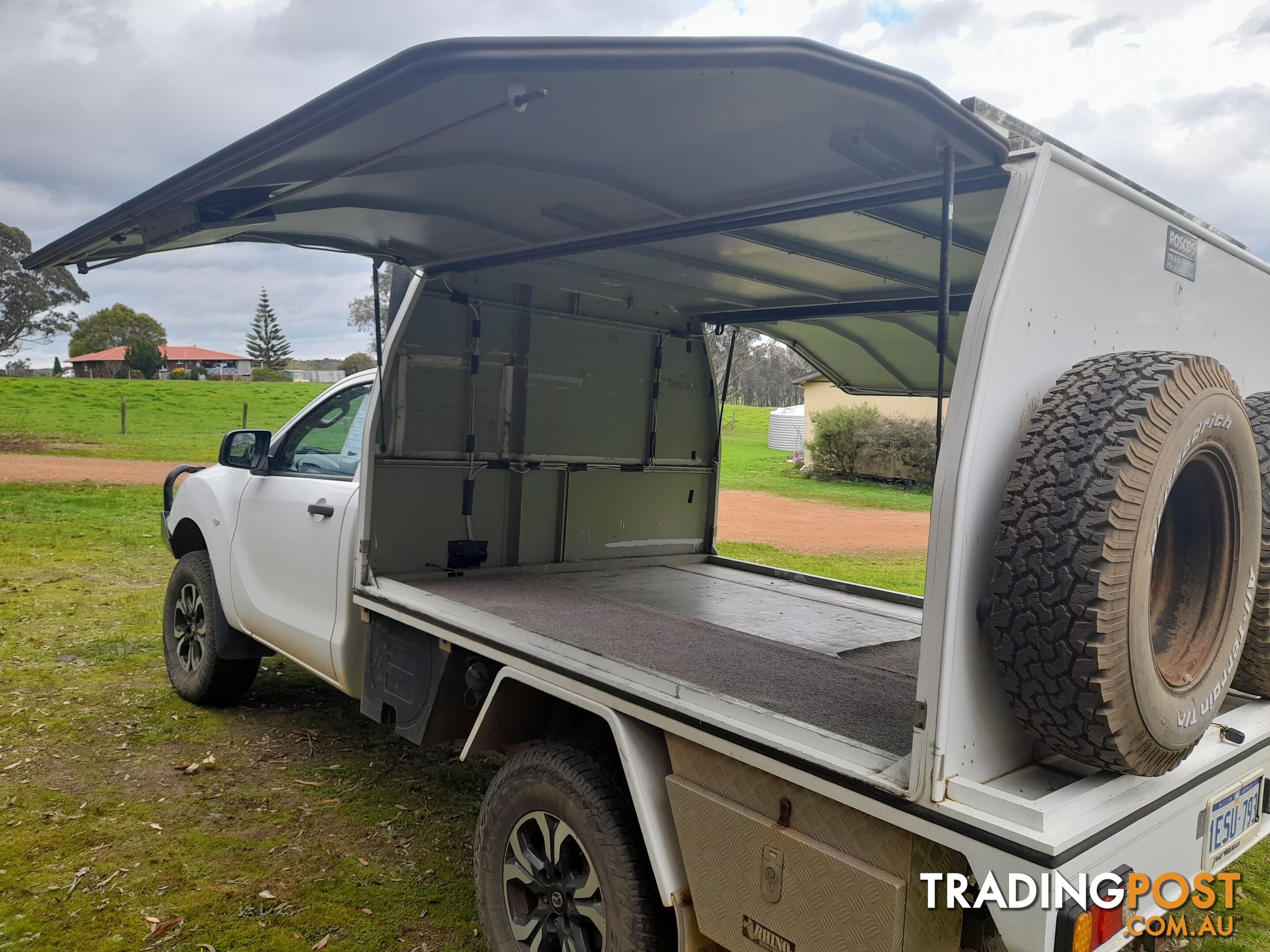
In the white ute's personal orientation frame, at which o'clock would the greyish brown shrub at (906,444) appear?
The greyish brown shrub is roughly at 2 o'clock from the white ute.

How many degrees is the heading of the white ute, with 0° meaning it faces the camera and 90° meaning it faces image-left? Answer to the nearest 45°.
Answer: approximately 135°

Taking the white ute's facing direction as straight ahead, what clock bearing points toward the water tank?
The water tank is roughly at 2 o'clock from the white ute.

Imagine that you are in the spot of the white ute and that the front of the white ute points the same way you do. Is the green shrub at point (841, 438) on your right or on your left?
on your right
